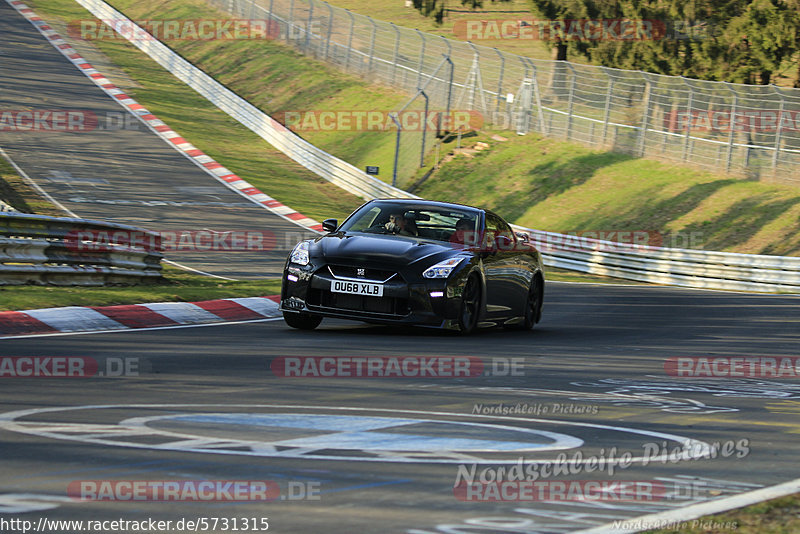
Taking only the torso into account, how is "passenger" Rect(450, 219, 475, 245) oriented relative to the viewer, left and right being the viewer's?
facing the viewer and to the left of the viewer

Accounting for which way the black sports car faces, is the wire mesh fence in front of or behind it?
behind

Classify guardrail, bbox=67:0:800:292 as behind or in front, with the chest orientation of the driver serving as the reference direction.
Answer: behind

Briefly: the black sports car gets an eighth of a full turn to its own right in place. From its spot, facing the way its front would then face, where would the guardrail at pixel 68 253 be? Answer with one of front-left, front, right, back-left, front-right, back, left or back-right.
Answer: front-right

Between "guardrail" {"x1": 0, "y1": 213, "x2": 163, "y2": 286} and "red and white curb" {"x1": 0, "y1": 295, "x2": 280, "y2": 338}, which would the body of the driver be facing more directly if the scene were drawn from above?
the red and white curb

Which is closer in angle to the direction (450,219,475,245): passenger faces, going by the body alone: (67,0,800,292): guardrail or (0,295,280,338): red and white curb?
the red and white curb

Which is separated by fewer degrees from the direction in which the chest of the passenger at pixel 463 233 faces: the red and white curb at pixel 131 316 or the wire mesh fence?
the red and white curb

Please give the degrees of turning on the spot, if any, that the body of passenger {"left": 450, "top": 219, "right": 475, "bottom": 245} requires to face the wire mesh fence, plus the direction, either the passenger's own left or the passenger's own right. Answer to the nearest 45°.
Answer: approximately 135° to the passenger's own right

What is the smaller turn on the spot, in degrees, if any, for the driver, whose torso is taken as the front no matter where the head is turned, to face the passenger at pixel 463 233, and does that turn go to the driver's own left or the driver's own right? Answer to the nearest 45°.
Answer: approximately 135° to the driver's own left

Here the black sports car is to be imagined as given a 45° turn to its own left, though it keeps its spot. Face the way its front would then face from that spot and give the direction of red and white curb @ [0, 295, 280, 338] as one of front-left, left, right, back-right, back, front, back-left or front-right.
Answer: right

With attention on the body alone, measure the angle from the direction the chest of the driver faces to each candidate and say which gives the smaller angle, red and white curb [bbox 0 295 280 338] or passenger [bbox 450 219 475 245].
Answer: the red and white curb

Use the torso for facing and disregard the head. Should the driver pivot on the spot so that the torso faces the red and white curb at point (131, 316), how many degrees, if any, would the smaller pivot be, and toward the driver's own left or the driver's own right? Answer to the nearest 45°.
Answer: approximately 45° to the driver's own right

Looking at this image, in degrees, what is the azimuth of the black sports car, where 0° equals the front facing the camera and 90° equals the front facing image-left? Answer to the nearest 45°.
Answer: approximately 45°

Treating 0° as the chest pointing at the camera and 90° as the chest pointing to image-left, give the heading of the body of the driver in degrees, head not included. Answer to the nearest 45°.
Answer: approximately 45°

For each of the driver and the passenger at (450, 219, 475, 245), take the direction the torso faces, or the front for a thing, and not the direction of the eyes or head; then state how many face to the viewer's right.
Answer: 0
